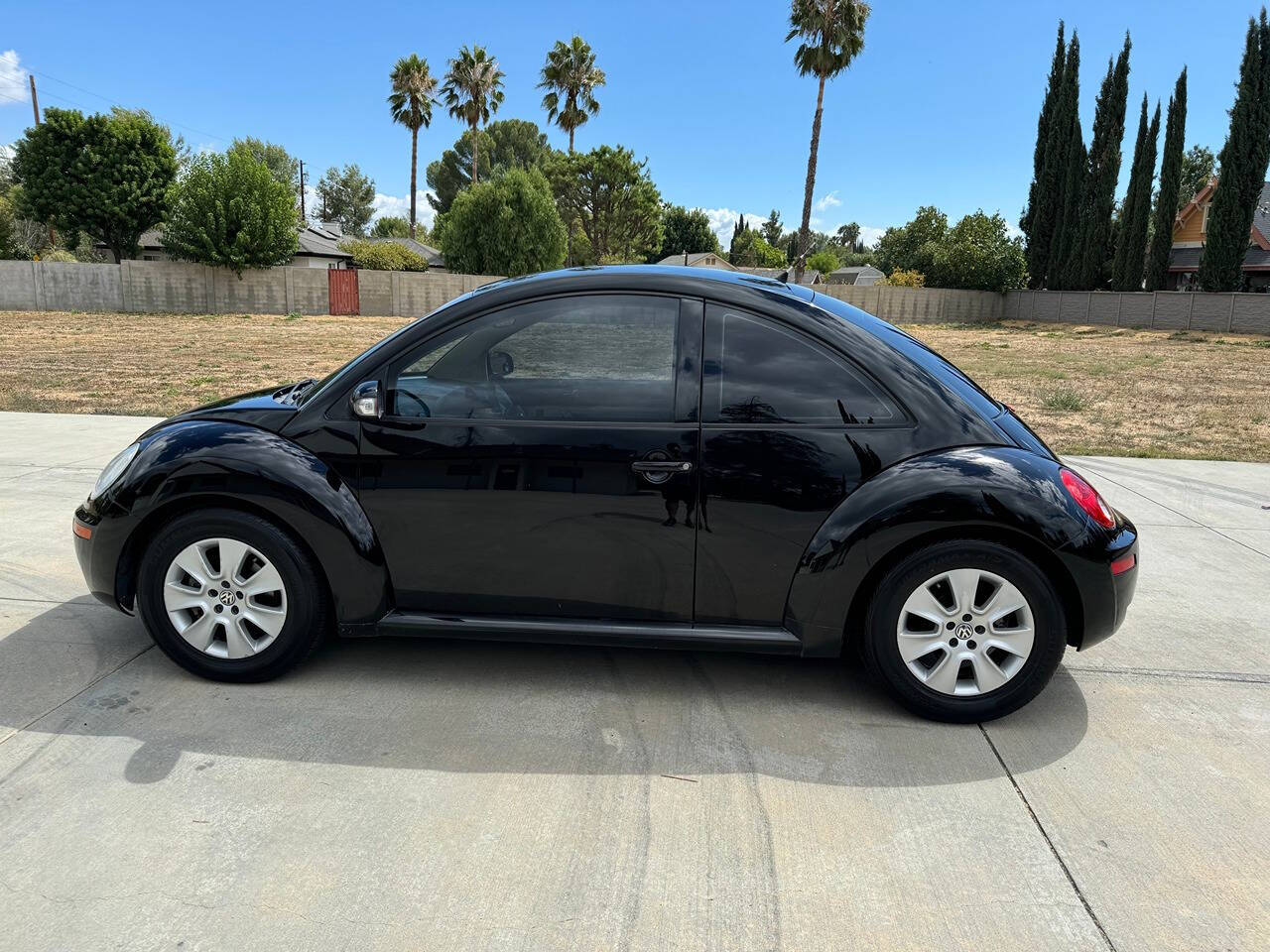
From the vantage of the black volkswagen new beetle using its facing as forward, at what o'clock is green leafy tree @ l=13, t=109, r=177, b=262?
The green leafy tree is roughly at 2 o'clock from the black volkswagen new beetle.

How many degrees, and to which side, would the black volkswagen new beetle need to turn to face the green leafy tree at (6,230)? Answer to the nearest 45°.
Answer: approximately 45° to its right

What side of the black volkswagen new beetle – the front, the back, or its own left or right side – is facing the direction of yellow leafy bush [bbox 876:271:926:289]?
right

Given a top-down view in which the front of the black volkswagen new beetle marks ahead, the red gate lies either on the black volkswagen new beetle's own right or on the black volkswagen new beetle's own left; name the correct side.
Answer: on the black volkswagen new beetle's own right

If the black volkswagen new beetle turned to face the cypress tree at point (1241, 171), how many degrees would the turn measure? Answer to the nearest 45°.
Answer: approximately 135° to its right

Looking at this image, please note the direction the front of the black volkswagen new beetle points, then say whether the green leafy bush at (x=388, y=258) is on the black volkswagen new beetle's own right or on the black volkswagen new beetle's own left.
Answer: on the black volkswagen new beetle's own right

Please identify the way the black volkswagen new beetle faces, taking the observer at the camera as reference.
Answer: facing to the left of the viewer

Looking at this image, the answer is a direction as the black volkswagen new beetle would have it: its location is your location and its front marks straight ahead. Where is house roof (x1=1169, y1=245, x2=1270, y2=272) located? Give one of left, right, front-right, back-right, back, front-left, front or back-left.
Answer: back-right

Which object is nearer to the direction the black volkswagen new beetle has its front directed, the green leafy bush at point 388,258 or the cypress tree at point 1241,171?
the green leafy bush

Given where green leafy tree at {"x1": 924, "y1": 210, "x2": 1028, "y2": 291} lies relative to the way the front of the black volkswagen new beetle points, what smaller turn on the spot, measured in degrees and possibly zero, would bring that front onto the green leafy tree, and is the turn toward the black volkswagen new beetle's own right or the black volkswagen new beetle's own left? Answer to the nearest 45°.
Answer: approximately 135° to the black volkswagen new beetle's own right

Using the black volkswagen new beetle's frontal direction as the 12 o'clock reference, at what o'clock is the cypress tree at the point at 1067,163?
The cypress tree is roughly at 4 o'clock from the black volkswagen new beetle.

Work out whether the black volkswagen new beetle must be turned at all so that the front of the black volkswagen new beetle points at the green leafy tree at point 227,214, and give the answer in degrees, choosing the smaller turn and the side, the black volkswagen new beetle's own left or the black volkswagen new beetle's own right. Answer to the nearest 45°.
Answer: approximately 45° to the black volkswagen new beetle's own right
